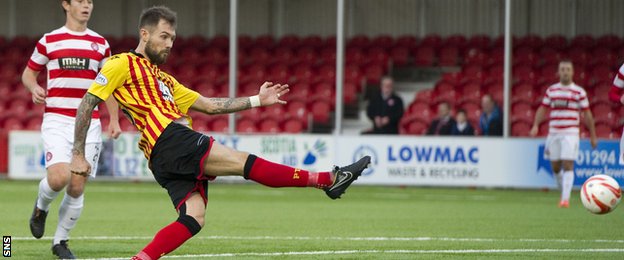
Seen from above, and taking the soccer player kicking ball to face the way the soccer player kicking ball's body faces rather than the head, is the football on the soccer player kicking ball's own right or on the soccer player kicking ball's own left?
on the soccer player kicking ball's own left

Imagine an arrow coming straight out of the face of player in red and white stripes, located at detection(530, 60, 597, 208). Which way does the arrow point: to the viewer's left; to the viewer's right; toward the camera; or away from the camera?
toward the camera

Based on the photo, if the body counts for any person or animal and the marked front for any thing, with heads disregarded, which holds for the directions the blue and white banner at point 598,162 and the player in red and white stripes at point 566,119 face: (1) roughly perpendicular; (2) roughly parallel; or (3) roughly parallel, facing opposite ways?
roughly parallel

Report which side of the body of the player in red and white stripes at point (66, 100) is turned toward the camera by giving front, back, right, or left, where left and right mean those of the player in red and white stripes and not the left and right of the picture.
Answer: front

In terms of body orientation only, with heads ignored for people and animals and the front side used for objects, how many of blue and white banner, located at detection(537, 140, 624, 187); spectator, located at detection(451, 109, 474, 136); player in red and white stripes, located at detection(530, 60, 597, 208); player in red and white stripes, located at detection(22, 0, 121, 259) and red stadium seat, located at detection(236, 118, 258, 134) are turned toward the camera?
5

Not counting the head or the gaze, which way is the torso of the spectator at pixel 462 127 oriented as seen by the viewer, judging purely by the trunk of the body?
toward the camera

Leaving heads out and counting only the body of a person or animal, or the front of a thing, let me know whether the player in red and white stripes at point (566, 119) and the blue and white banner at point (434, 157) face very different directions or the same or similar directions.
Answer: same or similar directions

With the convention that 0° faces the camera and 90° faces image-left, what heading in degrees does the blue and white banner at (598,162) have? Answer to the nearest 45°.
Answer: approximately 0°

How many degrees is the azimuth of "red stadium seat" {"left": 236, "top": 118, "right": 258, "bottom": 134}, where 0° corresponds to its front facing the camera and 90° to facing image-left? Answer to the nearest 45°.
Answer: approximately 0°

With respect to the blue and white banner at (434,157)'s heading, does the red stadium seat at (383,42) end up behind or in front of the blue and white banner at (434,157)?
behind

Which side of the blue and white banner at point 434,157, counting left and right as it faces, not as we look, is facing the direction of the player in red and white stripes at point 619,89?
front

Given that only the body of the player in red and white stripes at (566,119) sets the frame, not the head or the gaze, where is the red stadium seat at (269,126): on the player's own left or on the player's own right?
on the player's own right
